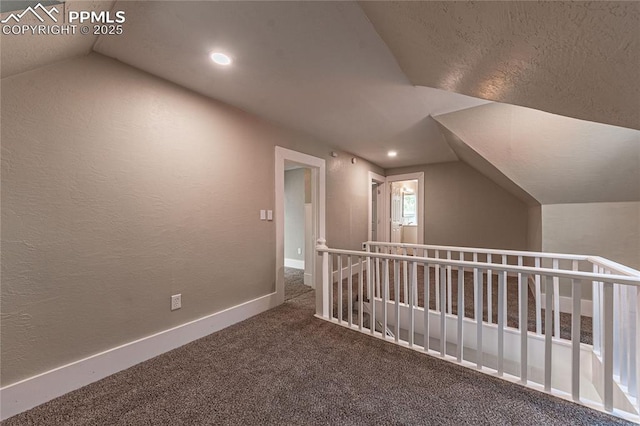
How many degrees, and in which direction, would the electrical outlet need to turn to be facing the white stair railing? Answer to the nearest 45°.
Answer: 0° — it already faces it

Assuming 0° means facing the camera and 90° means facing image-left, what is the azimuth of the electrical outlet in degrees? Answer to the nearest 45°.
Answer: approximately 315°
